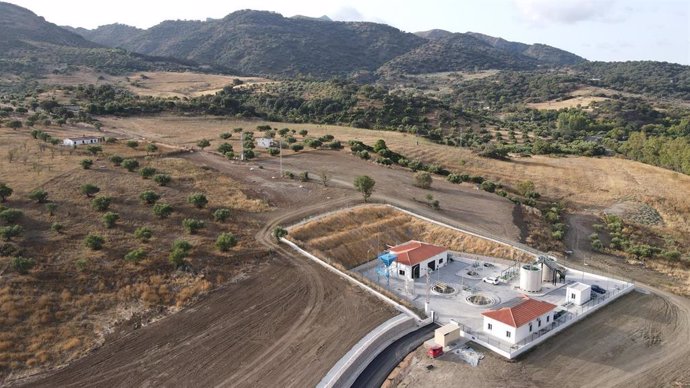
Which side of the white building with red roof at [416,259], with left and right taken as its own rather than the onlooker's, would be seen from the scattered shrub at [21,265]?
right

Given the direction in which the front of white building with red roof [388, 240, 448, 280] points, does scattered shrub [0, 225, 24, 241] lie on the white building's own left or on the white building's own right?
on the white building's own right

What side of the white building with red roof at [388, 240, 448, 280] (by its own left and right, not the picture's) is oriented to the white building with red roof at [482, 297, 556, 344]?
front

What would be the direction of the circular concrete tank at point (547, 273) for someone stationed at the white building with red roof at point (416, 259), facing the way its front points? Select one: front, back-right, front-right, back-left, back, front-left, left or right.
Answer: front-left

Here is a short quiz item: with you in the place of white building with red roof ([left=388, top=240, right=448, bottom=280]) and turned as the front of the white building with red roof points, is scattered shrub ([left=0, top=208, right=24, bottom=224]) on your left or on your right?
on your right

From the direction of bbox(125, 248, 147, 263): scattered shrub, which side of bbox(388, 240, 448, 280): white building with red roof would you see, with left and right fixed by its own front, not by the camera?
right

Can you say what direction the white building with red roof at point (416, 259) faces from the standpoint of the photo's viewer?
facing the viewer and to the right of the viewer

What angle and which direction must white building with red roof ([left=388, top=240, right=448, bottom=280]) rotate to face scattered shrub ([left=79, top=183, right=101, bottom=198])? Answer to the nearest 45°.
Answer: approximately 135° to its right

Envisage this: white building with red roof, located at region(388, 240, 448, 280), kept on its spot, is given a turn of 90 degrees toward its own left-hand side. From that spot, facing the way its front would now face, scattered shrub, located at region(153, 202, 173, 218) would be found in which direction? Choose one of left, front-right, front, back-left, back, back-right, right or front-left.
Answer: back-left

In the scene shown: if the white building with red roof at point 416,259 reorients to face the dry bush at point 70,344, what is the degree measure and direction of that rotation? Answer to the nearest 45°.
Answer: approximately 90° to its right

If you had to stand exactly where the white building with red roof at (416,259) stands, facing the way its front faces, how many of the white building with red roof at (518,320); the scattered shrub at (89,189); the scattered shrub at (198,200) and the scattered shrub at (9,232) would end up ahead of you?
1

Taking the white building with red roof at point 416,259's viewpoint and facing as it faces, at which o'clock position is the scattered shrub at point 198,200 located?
The scattered shrub is roughly at 5 o'clock from the white building with red roof.

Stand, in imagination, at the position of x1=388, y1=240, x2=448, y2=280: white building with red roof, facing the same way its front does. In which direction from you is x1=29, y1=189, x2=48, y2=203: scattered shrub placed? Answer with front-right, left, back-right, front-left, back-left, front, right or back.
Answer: back-right

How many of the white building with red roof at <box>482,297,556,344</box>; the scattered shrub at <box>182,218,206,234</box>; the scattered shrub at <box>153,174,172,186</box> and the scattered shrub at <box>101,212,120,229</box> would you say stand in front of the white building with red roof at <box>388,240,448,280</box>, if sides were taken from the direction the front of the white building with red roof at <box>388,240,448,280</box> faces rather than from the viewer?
1

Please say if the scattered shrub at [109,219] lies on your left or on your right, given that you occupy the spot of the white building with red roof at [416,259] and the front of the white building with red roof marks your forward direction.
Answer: on your right
